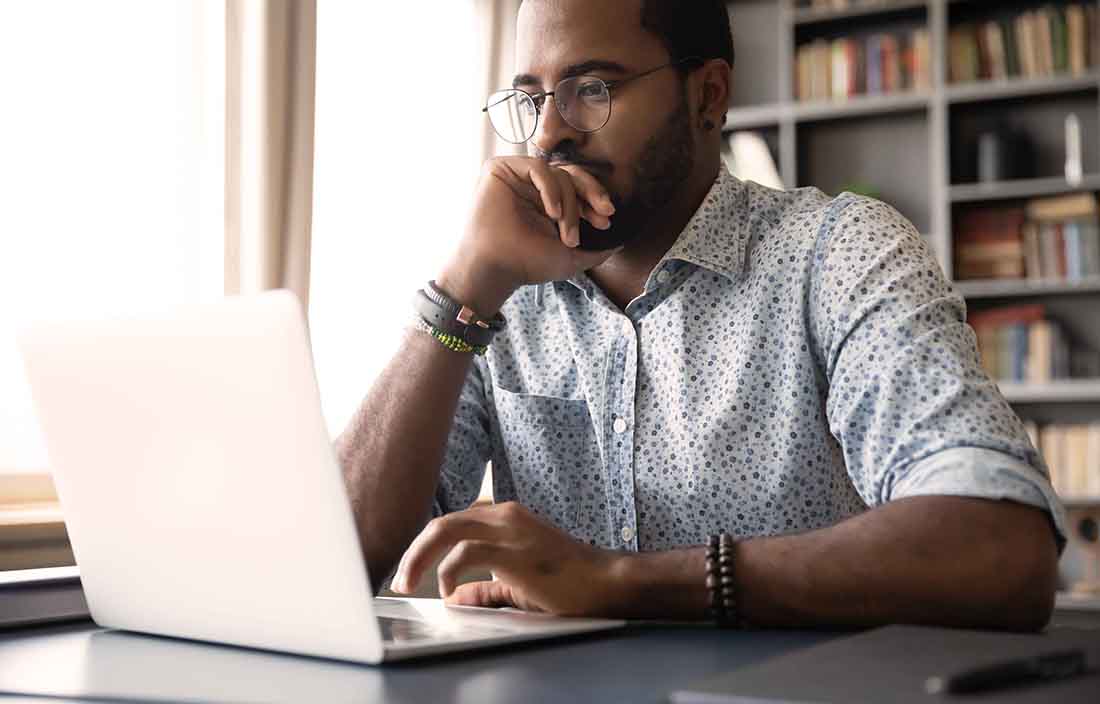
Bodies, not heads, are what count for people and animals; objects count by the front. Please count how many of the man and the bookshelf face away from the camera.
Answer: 0

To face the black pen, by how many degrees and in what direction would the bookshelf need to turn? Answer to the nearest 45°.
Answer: approximately 45° to its left

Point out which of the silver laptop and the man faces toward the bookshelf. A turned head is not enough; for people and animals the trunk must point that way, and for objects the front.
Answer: the silver laptop

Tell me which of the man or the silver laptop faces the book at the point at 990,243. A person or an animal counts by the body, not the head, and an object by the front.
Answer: the silver laptop

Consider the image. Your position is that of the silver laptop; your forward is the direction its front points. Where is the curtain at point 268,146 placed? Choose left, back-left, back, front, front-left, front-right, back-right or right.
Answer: front-left

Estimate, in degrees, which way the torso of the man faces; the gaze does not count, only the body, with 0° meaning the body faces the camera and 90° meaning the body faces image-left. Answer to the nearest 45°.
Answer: approximately 45°

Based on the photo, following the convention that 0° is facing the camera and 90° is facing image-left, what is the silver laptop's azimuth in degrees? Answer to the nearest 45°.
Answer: approximately 225°
